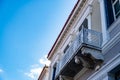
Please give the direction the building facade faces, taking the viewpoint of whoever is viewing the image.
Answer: facing the viewer and to the left of the viewer
